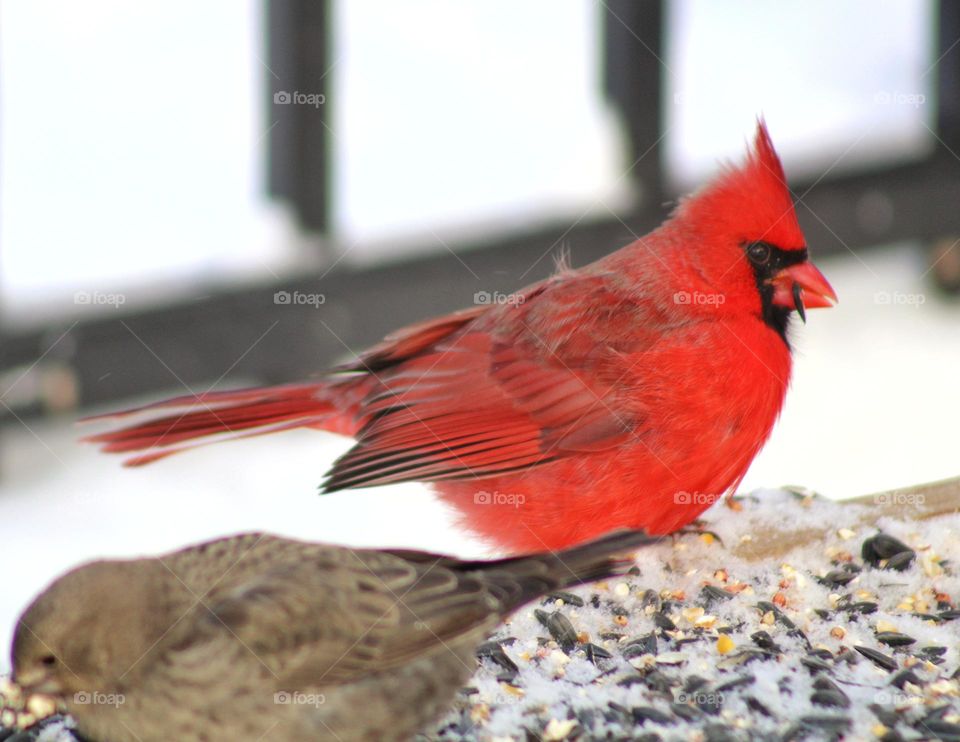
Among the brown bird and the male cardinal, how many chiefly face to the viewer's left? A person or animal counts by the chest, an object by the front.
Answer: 1

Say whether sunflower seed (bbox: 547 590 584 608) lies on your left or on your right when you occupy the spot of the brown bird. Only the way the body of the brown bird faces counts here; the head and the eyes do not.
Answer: on your right

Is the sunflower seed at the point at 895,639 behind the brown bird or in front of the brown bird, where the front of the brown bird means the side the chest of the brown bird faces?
behind

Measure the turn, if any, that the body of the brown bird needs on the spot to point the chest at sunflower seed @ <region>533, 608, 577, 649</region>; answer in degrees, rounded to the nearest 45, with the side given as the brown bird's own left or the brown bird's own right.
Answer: approximately 135° to the brown bird's own right

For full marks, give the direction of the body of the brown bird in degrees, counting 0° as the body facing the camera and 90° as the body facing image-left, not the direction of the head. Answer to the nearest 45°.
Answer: approximately 90°

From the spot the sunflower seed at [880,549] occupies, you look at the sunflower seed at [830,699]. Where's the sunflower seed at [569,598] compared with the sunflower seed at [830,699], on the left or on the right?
right

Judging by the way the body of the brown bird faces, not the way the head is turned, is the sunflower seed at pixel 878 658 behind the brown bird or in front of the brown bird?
behind

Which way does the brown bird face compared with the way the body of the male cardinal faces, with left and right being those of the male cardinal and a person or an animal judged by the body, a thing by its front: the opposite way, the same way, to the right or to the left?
the opposite way

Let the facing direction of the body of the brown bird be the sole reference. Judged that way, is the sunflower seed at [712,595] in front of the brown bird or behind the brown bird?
behind

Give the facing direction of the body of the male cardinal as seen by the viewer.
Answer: to the viewer's right

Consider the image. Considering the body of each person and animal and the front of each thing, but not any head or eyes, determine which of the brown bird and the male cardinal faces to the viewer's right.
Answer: the male cardinal

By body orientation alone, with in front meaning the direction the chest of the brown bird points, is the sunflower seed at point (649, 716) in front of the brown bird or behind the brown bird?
behind
